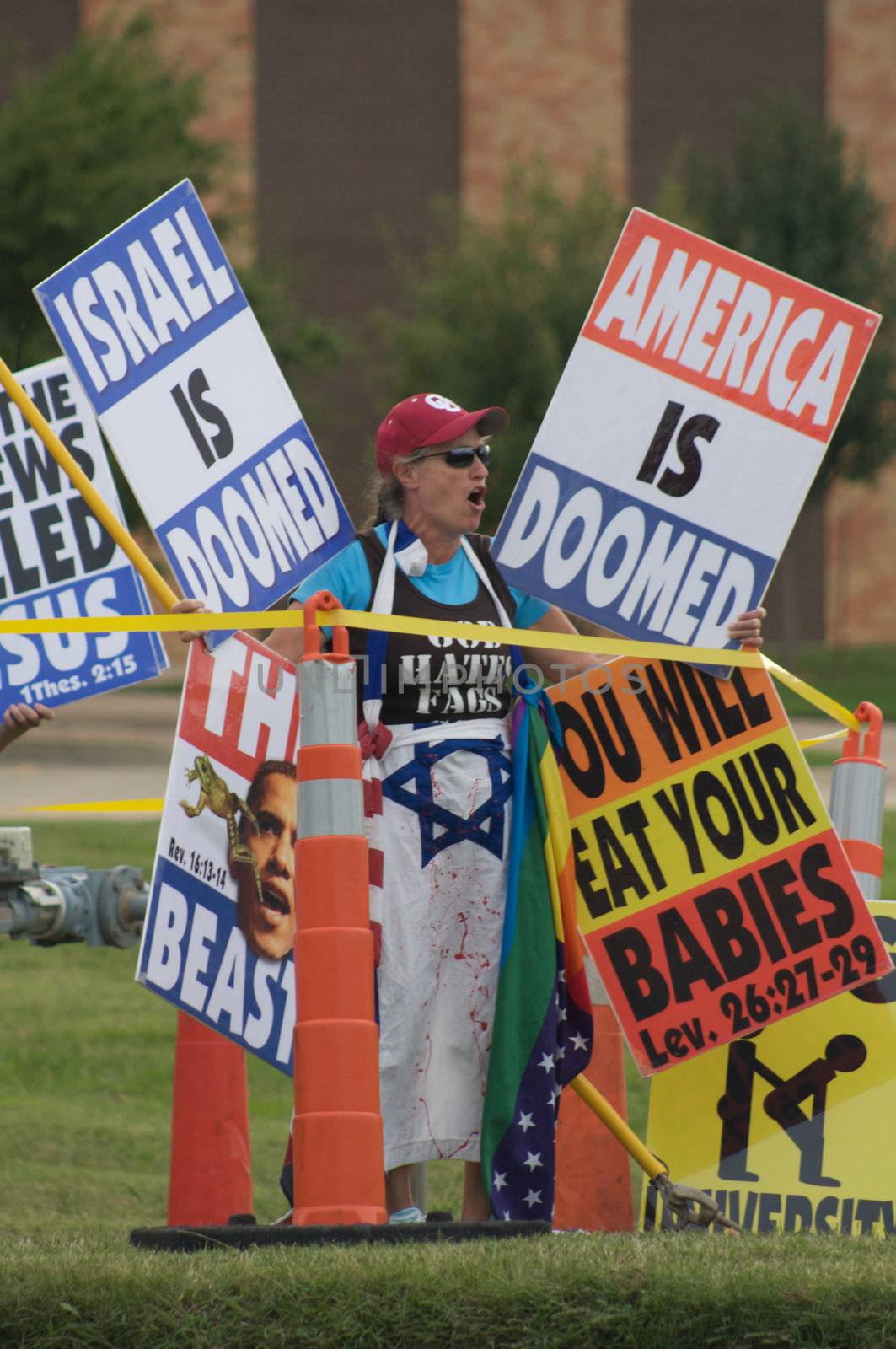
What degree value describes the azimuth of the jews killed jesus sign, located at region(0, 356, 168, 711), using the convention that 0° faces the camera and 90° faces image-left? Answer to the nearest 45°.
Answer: approximately 0°

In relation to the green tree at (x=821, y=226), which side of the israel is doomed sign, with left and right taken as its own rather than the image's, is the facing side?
back

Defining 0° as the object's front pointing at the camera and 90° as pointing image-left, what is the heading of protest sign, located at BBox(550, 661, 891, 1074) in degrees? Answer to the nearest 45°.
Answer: approximately 0°

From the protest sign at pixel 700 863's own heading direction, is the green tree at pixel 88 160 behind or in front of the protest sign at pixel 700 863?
behind

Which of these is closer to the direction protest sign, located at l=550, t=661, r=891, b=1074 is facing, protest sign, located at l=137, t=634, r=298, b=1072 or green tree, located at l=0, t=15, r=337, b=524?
the protest sign

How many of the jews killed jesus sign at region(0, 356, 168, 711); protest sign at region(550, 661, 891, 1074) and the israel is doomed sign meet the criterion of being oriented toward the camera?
3
